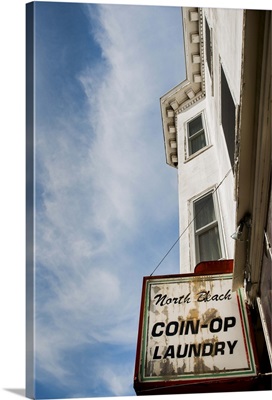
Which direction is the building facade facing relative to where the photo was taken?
to the viewer's left

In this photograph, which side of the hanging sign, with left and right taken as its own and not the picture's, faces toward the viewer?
front
